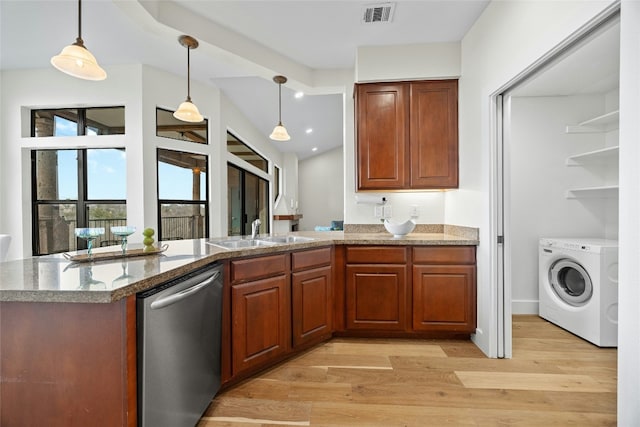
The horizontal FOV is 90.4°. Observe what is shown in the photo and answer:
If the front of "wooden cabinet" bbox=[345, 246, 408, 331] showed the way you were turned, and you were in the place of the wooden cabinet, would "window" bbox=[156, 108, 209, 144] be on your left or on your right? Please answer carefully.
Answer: on your right

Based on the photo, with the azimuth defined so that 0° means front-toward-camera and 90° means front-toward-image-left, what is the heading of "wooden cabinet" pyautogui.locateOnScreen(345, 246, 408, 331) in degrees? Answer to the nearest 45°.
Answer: approximately 0°
